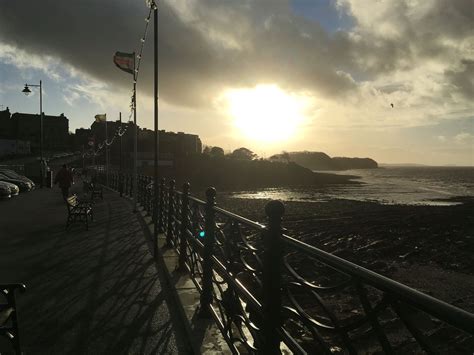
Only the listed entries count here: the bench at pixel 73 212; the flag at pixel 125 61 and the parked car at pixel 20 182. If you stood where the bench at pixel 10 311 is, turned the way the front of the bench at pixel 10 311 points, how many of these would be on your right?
0

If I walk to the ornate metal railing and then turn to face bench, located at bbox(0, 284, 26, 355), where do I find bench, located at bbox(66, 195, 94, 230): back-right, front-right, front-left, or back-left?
front-right

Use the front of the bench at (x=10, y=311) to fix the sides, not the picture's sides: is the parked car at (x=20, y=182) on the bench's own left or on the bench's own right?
on the bench's own left

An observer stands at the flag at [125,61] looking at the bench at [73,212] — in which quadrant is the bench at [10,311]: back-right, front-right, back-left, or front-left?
front-left

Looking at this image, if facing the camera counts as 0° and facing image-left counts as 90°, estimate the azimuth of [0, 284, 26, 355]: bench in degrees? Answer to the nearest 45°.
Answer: approximately 270°

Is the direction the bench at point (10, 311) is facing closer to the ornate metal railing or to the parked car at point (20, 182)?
the ornate metal railing

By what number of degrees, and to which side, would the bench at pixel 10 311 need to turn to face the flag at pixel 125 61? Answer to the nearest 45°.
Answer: approximately 90° to its left

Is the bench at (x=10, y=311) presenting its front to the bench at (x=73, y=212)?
no
